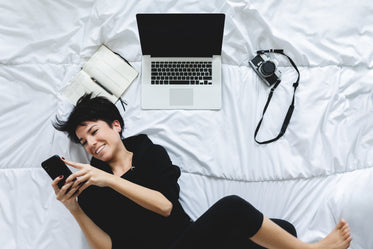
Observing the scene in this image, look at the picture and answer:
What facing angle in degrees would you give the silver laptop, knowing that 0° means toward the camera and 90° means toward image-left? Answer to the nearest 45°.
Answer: approximately 0°
